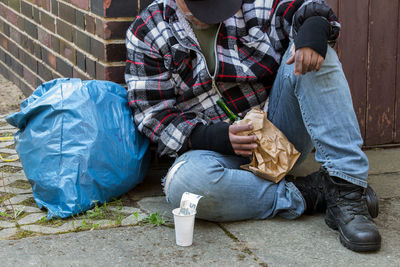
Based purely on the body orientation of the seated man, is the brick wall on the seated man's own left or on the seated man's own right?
on the seated man's own right

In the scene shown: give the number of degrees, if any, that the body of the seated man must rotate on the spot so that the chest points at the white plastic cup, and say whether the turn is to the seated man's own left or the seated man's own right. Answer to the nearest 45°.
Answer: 0° — they already face it

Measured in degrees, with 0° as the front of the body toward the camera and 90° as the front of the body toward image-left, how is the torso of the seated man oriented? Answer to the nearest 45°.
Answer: approximately 0°

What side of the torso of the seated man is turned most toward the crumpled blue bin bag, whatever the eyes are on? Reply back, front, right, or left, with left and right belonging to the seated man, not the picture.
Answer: right
